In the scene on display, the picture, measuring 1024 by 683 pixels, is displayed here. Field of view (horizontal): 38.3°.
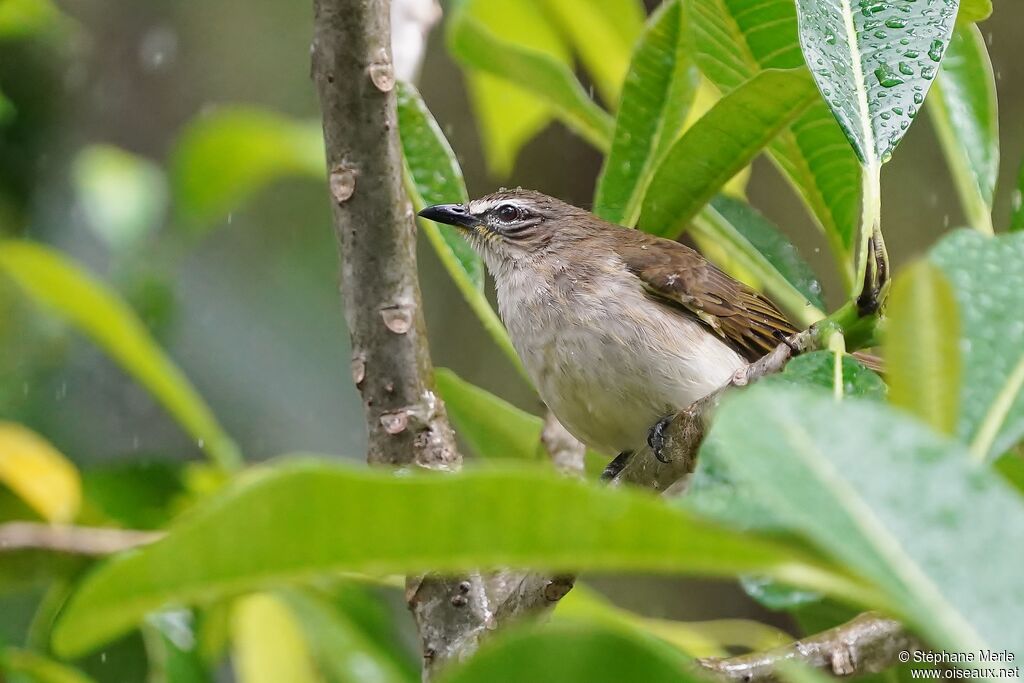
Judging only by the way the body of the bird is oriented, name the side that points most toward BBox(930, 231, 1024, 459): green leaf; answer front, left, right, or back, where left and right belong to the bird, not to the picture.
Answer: left

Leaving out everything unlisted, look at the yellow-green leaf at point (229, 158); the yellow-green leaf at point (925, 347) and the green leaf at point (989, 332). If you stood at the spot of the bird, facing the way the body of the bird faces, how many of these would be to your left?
2

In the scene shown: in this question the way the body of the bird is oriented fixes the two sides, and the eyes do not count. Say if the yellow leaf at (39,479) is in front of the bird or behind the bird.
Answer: in front

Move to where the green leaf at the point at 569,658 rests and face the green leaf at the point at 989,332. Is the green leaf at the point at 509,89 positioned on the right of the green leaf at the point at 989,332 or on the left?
left

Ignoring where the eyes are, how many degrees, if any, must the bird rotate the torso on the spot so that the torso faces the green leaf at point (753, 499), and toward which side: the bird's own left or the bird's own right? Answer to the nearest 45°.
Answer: approximately 90° to the bird's own left

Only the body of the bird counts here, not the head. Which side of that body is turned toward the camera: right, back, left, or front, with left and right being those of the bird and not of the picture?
left

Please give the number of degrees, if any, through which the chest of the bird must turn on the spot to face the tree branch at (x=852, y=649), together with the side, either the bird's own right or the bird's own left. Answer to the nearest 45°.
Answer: approximately 90° to the bird's own left
